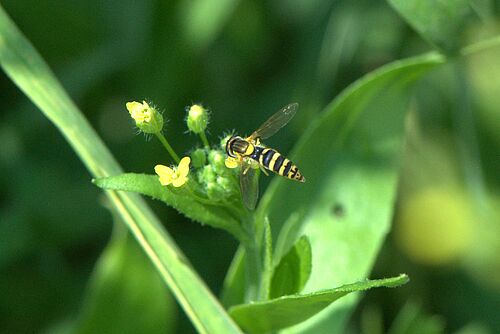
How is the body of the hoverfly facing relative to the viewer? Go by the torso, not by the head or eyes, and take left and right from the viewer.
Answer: facing to the left of the viewer

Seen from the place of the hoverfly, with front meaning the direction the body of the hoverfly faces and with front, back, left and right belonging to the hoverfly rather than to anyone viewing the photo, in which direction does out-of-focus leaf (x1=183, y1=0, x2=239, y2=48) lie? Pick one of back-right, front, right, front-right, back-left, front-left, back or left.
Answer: right
